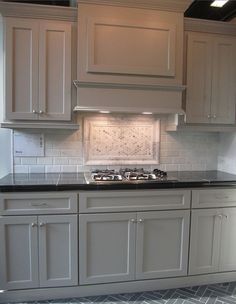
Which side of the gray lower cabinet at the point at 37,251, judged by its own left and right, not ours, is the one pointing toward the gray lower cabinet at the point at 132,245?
left
